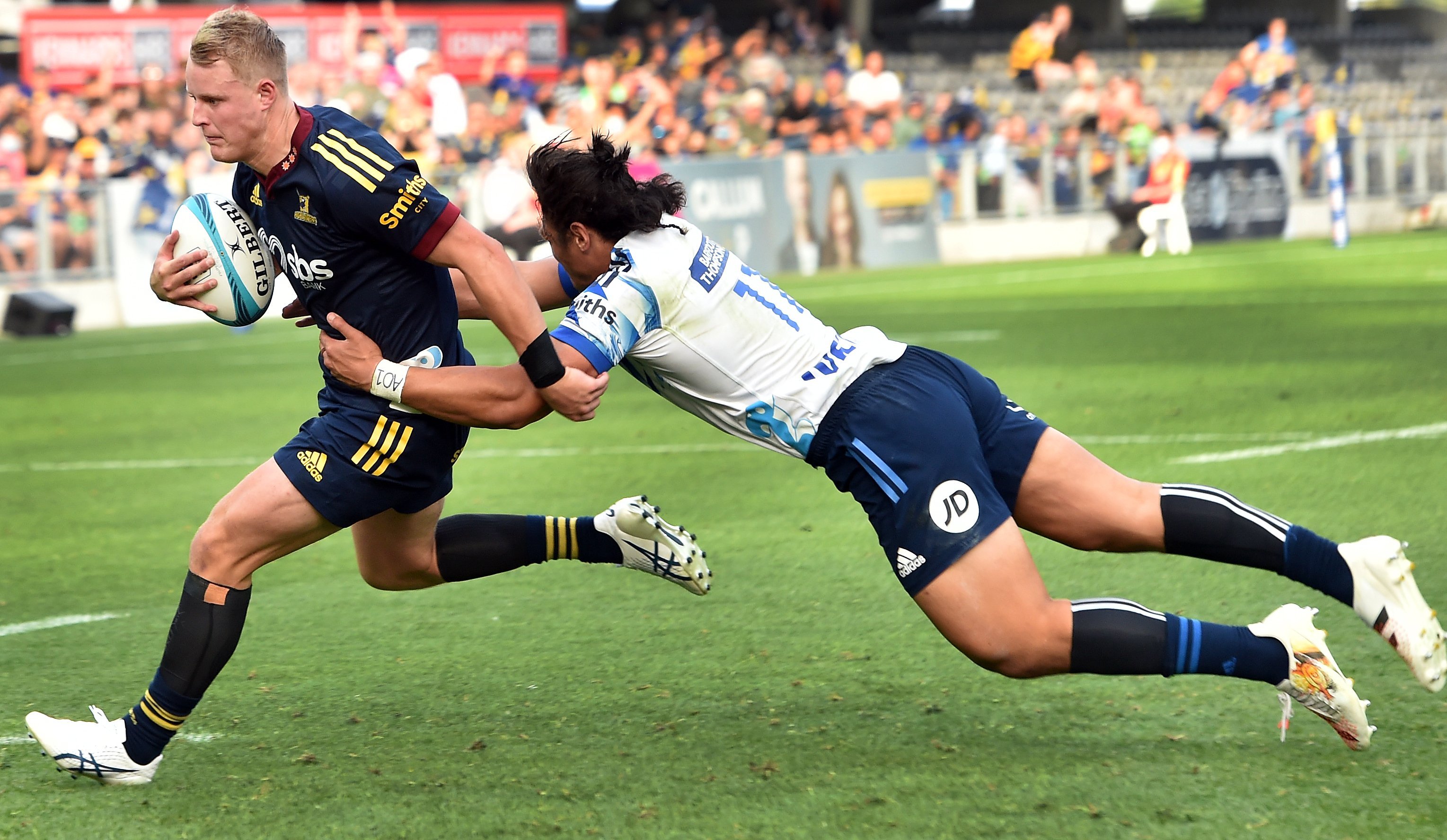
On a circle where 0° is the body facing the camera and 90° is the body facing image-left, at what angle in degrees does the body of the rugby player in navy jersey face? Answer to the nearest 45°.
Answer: approximately 90°

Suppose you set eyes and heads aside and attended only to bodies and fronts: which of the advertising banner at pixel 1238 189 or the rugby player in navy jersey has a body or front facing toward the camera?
the advertising banner

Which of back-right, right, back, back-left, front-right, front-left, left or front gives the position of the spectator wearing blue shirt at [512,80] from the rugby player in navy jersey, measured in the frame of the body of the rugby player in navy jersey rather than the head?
right

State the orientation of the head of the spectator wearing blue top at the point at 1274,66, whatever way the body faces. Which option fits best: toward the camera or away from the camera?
toward the camera

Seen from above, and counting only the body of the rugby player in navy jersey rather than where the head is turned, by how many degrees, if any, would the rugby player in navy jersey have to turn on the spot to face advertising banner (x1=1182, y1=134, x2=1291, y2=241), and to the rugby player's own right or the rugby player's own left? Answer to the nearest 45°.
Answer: approximately 135° to the rugby player's own right

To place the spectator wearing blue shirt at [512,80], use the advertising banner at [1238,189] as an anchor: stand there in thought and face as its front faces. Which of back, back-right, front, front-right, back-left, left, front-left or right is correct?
right

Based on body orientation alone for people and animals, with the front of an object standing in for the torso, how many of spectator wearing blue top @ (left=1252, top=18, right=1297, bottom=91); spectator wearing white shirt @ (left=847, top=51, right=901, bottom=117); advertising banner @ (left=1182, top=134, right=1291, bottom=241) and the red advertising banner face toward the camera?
4

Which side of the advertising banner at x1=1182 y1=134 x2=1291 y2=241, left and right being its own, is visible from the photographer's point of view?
front

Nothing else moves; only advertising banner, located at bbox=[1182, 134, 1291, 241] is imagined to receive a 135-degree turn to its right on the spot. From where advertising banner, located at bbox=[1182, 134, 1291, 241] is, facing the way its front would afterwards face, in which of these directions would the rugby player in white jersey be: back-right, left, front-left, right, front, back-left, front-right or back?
back-left

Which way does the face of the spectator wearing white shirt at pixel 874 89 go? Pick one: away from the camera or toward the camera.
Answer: toward the camera

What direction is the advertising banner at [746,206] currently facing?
toward the camera

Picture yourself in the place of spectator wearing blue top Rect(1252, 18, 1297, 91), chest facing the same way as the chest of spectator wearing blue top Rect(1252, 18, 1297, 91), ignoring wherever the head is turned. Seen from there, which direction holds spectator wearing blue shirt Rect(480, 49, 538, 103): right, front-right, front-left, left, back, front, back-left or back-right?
front-right

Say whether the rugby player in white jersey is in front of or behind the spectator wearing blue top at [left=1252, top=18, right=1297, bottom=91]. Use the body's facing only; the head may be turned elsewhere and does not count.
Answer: in front

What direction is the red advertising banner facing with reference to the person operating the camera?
facing the viewer
